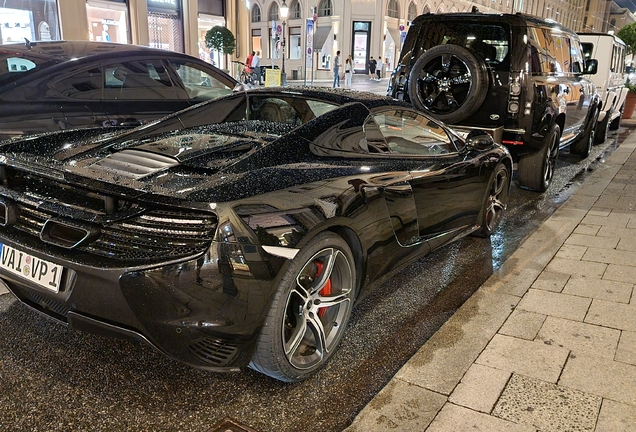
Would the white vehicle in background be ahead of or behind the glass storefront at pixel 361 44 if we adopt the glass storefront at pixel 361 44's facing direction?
ahead

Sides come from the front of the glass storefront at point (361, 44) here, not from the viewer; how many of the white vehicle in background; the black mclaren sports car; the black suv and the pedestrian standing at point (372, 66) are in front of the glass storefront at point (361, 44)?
4

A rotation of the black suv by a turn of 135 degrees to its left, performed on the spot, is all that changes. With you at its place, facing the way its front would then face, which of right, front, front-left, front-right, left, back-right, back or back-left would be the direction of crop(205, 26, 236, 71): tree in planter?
front-right

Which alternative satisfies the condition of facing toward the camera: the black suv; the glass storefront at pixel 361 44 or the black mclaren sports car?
the glass storefront

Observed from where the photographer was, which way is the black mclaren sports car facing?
facing away from the viewer and to the right of the viewer

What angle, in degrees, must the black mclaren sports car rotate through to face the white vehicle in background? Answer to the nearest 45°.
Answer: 0° — it already faces it

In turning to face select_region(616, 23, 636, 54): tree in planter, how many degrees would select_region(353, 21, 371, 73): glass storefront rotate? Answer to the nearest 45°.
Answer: approximately 45° to its left

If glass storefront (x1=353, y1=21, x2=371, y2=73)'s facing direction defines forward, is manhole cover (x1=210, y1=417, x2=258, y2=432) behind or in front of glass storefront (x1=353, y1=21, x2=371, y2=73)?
in front

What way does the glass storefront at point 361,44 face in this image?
toward the camera

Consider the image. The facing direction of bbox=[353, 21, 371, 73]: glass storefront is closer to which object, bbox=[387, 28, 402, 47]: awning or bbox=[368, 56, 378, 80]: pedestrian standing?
the pedestrian standing

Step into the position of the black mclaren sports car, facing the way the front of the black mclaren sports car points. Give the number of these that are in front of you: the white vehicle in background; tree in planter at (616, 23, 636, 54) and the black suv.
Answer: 3

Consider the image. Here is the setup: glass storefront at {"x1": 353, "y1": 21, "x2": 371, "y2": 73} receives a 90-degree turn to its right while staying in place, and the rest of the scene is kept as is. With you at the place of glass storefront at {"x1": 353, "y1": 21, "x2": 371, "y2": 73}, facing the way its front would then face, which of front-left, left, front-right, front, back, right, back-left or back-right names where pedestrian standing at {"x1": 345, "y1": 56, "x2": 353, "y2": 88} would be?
left

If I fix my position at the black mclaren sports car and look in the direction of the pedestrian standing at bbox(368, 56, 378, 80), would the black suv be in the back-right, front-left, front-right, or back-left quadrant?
front-right

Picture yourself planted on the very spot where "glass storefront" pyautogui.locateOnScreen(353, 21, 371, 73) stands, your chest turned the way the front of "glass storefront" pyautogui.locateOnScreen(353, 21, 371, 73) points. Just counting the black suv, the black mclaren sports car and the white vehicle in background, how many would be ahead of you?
3

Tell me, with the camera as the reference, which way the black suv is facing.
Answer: facing away from the viewer and to the right of the viewer

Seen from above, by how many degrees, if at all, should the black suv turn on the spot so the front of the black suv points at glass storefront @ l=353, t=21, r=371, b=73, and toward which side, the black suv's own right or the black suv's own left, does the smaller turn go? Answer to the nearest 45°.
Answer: approximately 45° to the black suv's own left

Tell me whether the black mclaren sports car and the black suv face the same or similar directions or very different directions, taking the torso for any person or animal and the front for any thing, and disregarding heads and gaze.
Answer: same or similar directions

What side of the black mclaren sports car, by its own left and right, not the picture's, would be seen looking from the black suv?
front

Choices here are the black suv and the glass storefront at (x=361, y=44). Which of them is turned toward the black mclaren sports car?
the glass storefront

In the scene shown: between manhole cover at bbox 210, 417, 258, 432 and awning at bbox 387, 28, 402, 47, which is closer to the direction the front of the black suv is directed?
the awning

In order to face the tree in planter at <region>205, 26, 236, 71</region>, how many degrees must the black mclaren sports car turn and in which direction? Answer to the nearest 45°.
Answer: approximately 45° to its left

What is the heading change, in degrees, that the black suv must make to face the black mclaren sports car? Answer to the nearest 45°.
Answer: approximately 135° to its right

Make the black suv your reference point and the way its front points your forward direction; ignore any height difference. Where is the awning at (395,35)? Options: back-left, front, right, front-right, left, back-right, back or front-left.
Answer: front-left
